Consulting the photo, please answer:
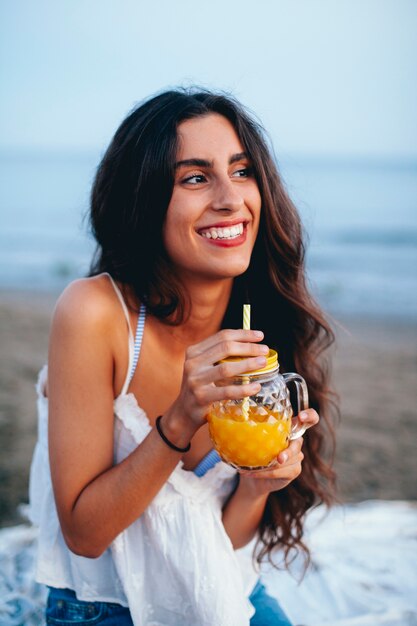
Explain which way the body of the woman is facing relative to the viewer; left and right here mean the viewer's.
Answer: facing the viewer and to the right of the viewer

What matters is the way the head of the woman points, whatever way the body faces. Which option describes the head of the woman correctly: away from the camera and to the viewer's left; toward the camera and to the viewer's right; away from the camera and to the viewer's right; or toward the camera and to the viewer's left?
toward the camera and to the viewer's right
